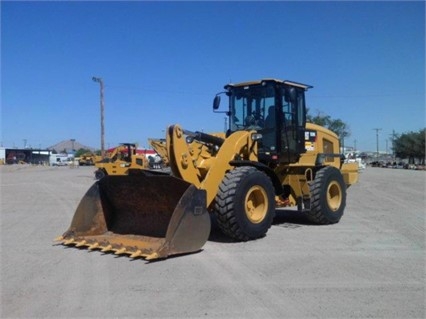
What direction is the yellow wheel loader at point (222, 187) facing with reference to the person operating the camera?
facing the viewer and to the left of the viewer
